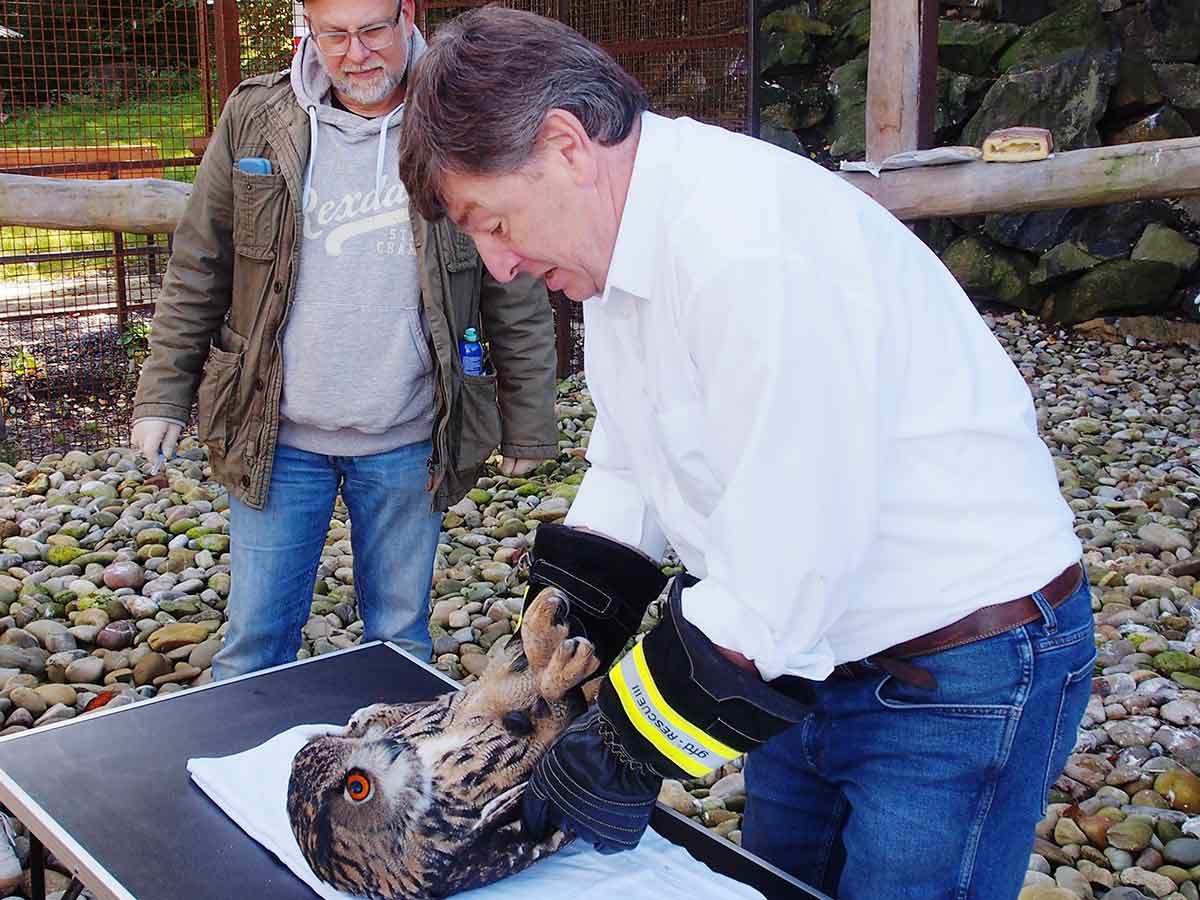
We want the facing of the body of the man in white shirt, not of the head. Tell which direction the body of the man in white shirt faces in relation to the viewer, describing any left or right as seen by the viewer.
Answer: facing the viewer and to the left of the viewer

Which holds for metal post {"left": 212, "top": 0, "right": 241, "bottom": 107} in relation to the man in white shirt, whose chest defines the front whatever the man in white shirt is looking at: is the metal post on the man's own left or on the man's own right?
on the man's own right

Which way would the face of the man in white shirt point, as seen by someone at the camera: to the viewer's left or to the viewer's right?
to the viewer's left

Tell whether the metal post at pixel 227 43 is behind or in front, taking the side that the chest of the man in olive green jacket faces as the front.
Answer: behind

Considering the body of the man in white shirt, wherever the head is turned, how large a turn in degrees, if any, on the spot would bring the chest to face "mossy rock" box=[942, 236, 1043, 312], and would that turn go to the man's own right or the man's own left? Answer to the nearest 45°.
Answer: approximately 135° to the man's own right

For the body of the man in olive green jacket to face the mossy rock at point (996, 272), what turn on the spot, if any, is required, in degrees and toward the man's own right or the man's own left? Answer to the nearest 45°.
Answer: approximately 135° to the man's own left

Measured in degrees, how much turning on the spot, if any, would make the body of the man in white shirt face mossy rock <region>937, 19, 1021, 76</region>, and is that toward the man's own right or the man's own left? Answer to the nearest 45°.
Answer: approximately 135° to the man's own right

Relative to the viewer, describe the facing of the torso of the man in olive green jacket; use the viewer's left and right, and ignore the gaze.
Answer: facing the viewer

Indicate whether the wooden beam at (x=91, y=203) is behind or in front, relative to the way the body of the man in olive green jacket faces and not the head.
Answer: behind

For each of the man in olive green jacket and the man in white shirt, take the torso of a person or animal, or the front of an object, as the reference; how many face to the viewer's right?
0

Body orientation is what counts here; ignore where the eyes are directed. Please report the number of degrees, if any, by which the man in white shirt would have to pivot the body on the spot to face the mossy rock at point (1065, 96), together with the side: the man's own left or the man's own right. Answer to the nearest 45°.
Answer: approximately 135° to the man's own right

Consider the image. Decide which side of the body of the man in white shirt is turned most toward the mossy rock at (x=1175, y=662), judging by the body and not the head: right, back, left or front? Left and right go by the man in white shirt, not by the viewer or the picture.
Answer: back

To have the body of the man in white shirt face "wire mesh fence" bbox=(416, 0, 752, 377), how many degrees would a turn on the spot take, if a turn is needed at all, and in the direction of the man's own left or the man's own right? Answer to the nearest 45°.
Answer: approximately 135° to the man's own right

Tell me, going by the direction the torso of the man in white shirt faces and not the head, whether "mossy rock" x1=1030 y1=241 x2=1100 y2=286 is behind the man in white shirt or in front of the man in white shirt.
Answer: behind
